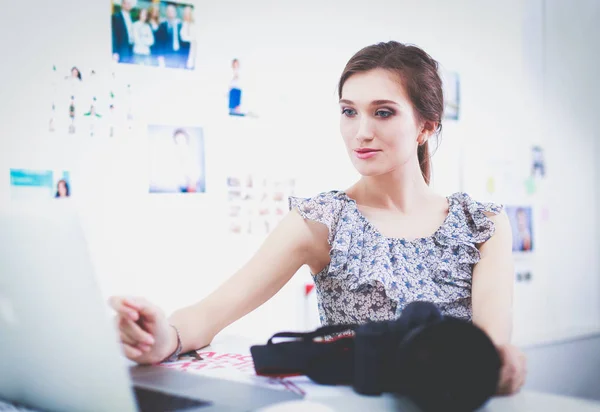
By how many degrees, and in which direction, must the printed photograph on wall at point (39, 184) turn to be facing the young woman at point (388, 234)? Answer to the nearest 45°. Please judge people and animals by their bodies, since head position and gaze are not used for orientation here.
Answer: approximately 45° to its left

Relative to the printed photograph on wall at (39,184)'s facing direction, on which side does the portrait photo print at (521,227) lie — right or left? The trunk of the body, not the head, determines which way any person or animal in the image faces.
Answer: on its left

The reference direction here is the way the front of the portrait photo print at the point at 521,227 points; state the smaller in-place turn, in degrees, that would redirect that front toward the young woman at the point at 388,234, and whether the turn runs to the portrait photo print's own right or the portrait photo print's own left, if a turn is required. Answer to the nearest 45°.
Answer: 0° — it already faces them

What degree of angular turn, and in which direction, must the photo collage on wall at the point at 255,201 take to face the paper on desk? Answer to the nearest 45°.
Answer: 0° — it already faces it

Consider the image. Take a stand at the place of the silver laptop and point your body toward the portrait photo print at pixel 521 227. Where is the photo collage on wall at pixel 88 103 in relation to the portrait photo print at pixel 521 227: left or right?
left

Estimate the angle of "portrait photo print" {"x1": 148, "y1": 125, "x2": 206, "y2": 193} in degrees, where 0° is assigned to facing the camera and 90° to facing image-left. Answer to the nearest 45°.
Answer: approximately 0°

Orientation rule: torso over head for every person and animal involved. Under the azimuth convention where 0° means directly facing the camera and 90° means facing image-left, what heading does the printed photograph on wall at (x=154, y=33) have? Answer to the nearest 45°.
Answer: approximately 0°
